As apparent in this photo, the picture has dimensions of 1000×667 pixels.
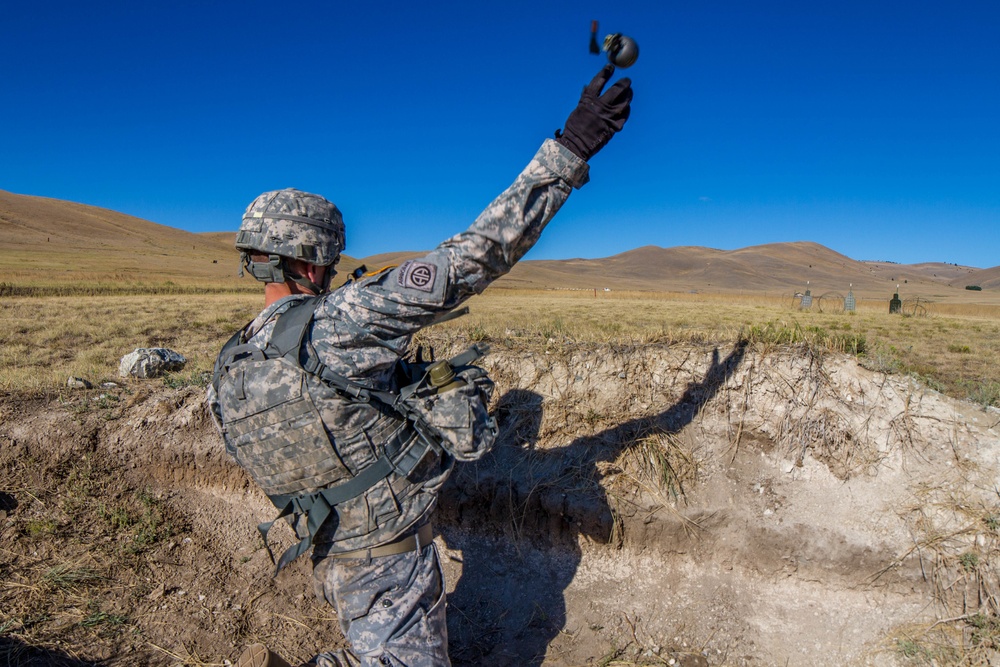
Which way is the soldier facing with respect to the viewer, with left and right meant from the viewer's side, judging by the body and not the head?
facing away from the viewer and to the right of the viewer

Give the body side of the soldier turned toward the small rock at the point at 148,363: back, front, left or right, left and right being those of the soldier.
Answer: left
